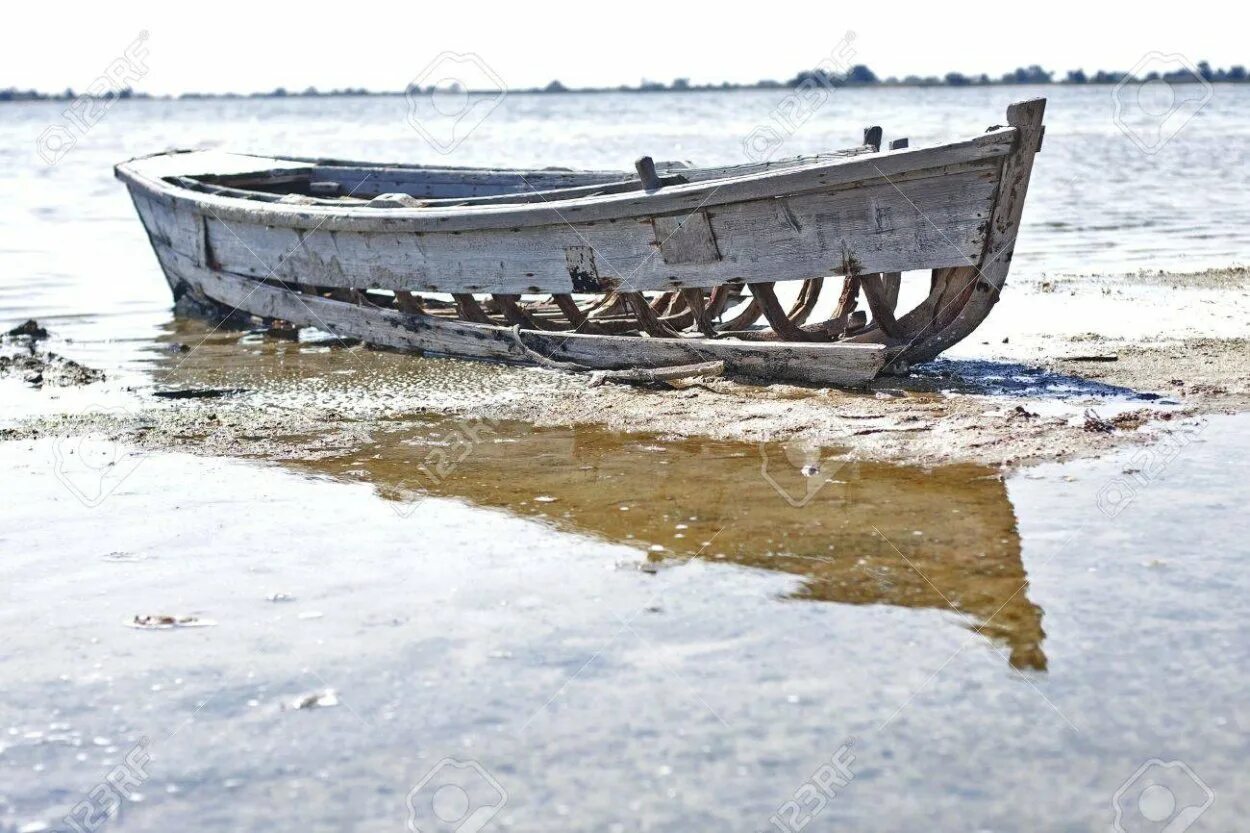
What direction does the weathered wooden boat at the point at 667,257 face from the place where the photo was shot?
facing the viewer and to the right of the viewer
